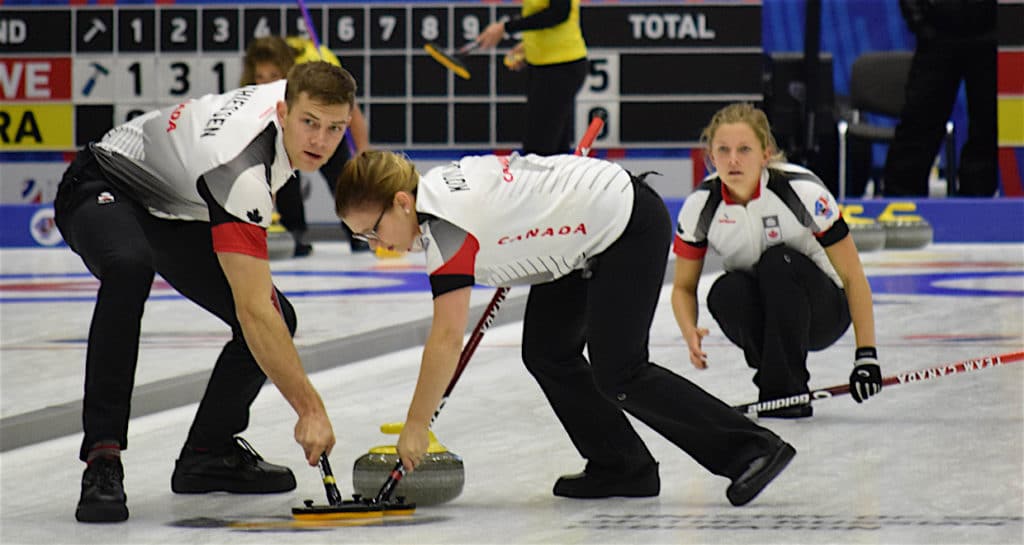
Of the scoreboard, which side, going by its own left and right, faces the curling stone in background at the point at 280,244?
front

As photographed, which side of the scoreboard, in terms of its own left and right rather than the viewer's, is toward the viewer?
front

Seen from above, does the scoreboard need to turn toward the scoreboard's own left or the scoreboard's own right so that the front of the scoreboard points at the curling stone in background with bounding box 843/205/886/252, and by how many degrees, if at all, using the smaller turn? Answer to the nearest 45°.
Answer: approximately 45° to the scoreboard's own left
